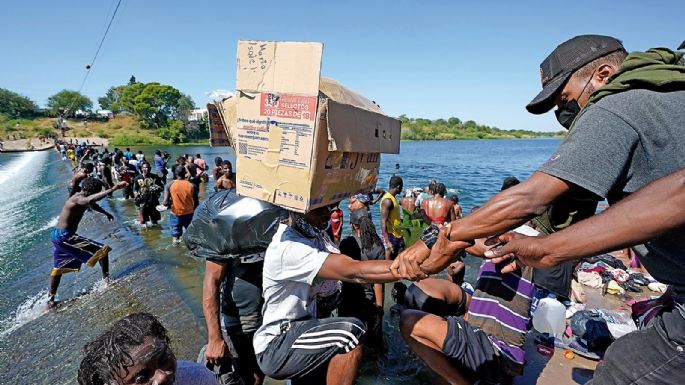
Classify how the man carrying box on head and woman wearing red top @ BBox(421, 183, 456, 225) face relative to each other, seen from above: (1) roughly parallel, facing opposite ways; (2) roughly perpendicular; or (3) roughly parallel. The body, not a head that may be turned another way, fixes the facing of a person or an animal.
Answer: roughly perpendicular

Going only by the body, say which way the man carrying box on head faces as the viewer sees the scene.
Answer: to the viewer's right

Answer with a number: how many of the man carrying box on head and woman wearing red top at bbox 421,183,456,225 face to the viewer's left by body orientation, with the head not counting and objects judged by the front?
0

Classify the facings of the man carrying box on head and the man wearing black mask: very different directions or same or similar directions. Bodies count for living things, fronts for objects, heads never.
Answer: very different directions

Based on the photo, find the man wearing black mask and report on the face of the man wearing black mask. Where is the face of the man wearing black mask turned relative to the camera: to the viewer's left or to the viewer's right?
to the viewer's left

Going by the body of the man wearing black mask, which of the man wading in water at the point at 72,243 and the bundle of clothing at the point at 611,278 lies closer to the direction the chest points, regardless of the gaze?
the man wading in water

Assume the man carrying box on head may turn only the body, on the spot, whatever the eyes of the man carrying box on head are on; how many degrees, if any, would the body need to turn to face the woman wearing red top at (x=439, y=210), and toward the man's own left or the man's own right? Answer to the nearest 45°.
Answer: approximately 90° to the man's own left

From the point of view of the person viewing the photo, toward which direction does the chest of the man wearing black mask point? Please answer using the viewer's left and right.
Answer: facing to the left of the viewer

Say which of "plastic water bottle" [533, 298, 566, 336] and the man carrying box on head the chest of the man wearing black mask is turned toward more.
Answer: the man carrying box on head

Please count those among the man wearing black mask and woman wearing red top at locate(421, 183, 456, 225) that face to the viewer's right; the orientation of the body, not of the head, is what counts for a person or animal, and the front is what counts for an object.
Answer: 0
